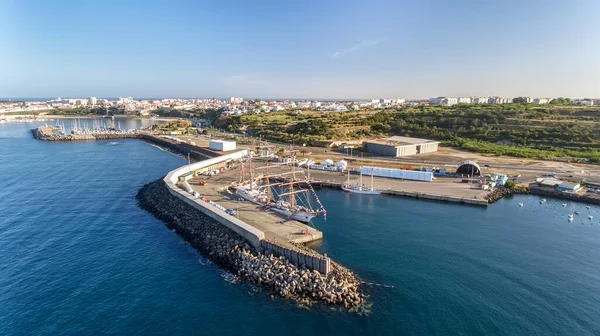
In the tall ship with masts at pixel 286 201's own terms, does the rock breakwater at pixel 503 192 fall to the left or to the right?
on its left

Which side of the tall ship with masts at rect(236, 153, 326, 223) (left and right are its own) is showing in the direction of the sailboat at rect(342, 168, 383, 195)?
left

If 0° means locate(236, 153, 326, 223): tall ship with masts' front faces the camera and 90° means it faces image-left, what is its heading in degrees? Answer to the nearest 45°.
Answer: approximately 315°

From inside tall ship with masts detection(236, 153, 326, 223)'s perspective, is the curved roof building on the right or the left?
on its left
